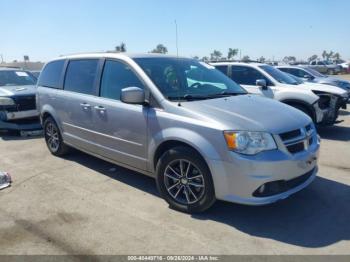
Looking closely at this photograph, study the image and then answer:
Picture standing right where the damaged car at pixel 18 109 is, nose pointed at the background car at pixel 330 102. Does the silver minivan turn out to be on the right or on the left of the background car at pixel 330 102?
right

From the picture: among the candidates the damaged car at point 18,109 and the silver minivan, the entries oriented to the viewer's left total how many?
0

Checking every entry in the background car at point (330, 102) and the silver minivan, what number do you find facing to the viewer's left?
0

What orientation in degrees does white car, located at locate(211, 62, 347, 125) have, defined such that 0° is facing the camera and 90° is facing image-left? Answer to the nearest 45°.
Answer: approximately 315°

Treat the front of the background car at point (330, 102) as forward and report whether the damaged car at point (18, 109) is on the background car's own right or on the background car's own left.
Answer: on the background car's own right

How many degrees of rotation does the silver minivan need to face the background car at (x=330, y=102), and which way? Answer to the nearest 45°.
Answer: approximately 90° to its left

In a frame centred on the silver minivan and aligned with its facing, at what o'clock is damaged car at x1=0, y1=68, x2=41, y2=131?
The damaged car is roughly at 6 o'clock from the silver minivan.

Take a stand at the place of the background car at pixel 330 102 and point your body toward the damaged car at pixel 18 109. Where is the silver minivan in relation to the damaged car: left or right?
left

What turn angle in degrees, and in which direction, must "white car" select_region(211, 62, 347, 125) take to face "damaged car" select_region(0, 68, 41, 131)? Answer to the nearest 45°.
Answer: approximately 135° to its right

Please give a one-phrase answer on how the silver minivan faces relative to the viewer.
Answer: facing the viewer and to the right of the viewer
